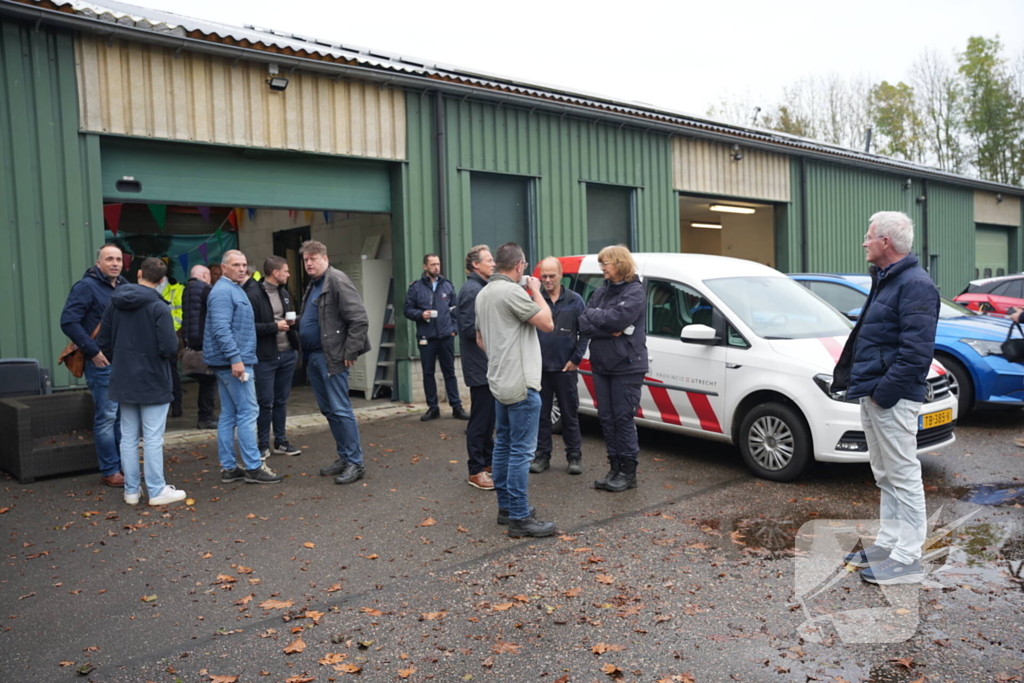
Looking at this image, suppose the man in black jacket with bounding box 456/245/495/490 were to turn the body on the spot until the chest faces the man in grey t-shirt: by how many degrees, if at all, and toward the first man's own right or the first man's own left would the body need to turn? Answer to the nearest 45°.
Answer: approximately 90° to the first man's own right

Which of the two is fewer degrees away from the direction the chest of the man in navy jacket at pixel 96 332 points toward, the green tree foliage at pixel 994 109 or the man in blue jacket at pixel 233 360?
the man in blue jacket

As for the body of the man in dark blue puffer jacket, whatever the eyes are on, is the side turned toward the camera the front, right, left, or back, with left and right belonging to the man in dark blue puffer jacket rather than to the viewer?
left

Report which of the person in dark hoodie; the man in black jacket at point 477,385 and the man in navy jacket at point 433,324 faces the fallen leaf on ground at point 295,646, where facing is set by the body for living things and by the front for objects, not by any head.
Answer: the man in navy jacket

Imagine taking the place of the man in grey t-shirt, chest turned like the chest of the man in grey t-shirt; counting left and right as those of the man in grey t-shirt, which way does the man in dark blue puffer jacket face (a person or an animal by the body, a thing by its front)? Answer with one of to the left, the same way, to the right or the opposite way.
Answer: to the left

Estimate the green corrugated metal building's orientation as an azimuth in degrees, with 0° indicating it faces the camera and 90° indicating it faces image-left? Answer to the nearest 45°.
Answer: approximately 315°

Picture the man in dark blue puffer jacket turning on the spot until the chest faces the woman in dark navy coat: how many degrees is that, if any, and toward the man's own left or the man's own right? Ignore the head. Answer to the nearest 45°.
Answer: approximately 45° to the man's own right

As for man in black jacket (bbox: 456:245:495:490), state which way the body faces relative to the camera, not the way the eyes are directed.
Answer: to the viewer's right

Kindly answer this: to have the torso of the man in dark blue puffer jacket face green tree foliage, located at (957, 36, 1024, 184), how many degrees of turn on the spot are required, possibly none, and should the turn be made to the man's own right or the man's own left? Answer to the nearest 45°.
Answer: approximately 90° to the man's own right

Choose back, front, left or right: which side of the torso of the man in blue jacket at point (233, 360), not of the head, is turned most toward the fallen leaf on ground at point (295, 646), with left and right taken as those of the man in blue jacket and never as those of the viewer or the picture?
right

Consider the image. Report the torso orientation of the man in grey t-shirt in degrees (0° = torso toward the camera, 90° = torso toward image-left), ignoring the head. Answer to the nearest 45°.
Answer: approximately 225°

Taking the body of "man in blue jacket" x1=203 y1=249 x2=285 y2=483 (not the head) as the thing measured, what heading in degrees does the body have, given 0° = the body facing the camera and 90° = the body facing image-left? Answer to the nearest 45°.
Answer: approximately 270°
